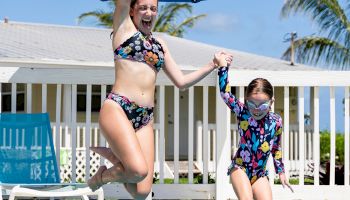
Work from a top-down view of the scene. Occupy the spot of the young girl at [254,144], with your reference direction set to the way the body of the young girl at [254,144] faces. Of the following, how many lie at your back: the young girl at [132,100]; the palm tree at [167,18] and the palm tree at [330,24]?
2

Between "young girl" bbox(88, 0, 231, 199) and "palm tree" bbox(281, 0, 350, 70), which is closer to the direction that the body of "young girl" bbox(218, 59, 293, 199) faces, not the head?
the young girl

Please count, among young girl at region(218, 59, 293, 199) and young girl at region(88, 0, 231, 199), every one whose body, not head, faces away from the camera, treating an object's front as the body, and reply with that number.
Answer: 0

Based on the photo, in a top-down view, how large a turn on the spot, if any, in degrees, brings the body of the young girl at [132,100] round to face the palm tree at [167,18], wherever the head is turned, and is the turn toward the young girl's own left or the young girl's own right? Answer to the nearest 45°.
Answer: approximately 135° to the young girl's own left

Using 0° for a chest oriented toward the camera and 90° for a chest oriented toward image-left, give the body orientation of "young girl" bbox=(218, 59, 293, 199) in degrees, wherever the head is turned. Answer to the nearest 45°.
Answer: approximately 0°

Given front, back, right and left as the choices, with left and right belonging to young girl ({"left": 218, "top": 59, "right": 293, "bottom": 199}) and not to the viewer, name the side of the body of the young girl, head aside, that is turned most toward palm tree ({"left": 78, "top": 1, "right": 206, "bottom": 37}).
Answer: back

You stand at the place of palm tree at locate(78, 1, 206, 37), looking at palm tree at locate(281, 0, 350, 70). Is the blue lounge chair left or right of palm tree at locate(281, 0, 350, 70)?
right

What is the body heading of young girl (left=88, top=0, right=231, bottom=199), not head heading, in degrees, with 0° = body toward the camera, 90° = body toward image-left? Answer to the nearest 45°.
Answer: approximately 315°
